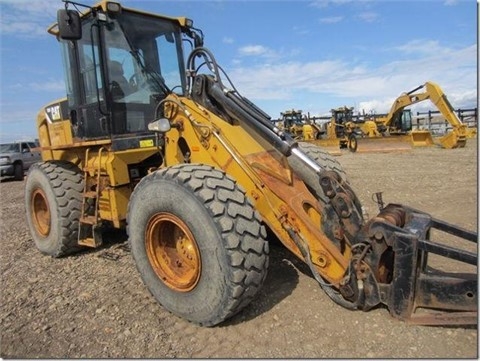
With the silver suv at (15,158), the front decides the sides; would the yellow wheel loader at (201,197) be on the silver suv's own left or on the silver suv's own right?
on the silver suv's own left

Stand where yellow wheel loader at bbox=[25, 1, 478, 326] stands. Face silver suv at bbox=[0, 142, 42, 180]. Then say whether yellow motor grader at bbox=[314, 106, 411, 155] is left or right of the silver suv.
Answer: right

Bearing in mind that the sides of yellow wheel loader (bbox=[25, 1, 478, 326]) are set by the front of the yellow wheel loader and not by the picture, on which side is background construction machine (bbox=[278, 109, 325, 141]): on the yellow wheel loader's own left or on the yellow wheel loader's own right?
on the yellow wheel loader's own left
